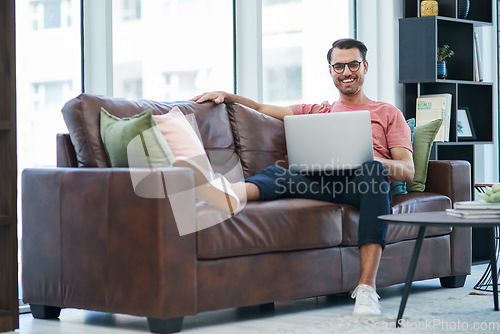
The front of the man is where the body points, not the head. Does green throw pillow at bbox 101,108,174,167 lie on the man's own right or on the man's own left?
on the man's own right

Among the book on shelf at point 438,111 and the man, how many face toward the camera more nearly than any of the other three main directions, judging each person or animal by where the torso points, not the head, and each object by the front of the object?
2

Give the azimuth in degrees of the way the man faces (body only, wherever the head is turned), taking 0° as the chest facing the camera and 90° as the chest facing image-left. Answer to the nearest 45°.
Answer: approximately 0°

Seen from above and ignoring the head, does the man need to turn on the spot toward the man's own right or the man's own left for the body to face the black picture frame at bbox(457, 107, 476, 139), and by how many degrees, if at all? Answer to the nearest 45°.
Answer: approximately 135° to the man's own left

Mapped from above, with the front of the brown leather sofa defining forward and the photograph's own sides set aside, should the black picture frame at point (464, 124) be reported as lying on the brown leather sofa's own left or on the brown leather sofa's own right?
on the brown leather sofa's own left

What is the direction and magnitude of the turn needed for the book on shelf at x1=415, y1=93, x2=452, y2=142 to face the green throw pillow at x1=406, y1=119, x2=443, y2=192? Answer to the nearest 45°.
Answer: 0° — it already faces it

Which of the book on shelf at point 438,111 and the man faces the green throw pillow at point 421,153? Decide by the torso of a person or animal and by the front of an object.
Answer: the book on shelf

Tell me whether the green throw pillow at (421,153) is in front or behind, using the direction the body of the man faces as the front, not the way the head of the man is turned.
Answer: behind

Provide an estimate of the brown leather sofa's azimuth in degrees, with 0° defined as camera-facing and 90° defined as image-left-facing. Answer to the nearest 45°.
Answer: approximately 315°

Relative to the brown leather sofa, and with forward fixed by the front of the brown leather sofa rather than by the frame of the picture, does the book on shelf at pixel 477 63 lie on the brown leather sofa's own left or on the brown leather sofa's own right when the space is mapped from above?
on the brown leather sofa's own left
